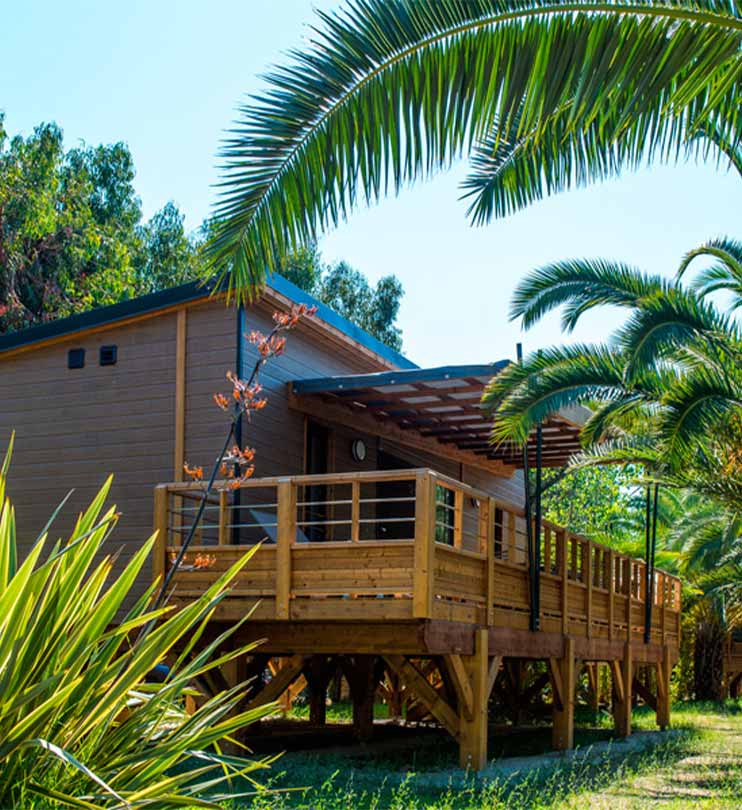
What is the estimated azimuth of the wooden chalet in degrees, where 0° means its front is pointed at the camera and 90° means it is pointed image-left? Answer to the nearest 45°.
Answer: approximately 315°

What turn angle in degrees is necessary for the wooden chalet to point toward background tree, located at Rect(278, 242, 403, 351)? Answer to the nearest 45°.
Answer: approximately 135° to its left

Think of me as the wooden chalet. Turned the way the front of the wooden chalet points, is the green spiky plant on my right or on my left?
on my right

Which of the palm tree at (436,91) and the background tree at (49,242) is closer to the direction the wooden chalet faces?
the palm tree

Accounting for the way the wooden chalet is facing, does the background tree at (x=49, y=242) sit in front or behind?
behind

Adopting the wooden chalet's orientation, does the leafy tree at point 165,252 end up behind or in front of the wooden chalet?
behind
